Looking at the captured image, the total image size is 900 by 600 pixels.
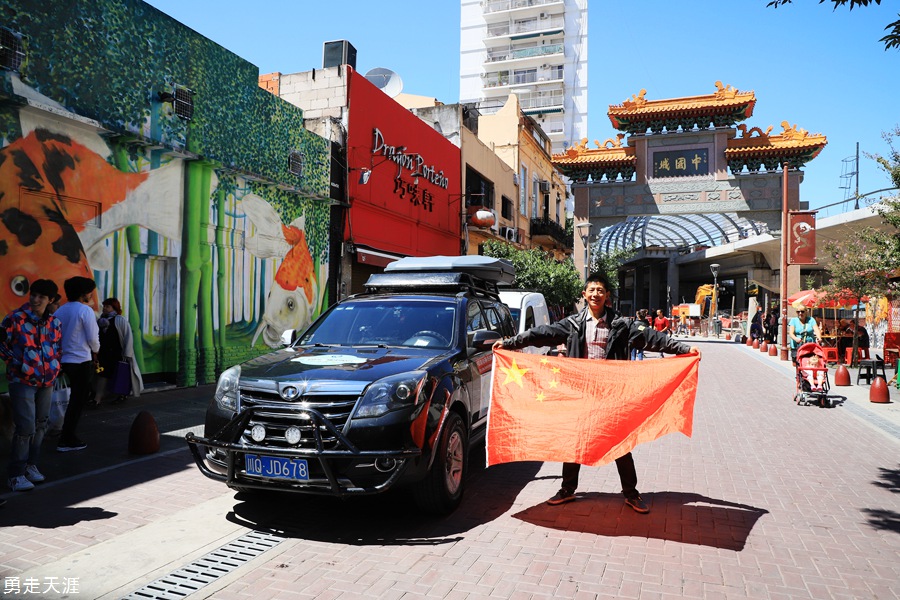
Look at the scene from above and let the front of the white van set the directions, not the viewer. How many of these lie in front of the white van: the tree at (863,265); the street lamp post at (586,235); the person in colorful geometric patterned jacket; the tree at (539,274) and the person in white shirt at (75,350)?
2

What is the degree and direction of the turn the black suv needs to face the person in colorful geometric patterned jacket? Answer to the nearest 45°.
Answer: approximately 90° to its right

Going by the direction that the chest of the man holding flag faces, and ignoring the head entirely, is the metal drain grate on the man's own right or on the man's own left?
on the man's own right

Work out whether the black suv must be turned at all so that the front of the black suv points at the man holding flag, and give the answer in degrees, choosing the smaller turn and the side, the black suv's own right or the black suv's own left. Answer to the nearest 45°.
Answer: approximately 135° to the black suv's own left

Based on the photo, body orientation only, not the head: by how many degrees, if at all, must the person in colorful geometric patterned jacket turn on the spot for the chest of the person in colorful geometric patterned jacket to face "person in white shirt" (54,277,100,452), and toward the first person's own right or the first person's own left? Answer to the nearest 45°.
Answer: approximately 135° to the first person's own left

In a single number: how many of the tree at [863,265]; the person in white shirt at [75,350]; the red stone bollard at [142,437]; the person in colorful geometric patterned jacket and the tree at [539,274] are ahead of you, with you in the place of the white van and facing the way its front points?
3

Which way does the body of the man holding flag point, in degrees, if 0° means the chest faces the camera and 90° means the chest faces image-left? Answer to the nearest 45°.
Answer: approximately 0°

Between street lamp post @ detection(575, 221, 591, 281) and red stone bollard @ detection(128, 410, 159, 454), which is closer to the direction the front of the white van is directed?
the red stone bollard

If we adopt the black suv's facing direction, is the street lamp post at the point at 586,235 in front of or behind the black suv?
behind

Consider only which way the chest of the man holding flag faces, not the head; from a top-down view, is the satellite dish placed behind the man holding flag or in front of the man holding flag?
behind

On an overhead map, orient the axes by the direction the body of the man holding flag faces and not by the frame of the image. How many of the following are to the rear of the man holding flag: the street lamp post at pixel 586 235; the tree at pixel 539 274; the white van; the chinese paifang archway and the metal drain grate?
4

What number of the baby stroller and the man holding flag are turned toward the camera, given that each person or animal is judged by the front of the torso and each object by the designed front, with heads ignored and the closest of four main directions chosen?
2
